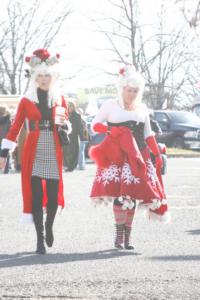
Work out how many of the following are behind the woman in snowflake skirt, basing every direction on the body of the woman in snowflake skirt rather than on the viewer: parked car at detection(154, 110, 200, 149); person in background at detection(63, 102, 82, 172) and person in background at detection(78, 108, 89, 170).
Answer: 3

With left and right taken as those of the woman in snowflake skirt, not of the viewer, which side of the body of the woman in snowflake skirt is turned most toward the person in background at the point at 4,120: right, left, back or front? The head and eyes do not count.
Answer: back

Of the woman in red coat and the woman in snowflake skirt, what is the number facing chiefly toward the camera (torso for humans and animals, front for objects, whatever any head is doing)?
2

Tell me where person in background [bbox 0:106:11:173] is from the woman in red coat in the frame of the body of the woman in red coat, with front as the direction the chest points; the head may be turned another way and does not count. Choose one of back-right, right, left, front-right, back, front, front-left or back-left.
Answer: back

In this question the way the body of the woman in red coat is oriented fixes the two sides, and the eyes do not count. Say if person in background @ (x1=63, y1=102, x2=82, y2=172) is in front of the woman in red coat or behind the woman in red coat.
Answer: behind

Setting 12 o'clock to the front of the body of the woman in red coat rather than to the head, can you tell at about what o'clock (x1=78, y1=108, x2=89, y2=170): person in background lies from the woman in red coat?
The person in background is roughly at 6 o'clock from the woman in red coat.

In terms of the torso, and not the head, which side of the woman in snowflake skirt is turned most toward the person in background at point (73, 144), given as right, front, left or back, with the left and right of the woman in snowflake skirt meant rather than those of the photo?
back

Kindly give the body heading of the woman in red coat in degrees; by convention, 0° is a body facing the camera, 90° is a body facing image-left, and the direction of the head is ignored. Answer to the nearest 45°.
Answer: approximately 0°

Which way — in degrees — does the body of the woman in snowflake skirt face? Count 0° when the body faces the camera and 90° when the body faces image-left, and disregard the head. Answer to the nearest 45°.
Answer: approximately 0°

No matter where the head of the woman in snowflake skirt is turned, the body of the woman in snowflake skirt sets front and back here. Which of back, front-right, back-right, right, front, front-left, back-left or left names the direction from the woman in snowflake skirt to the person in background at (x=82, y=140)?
back
